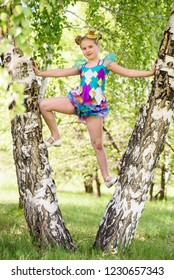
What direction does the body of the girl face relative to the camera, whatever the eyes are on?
toward the camera
